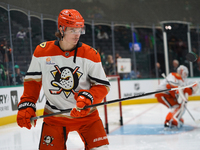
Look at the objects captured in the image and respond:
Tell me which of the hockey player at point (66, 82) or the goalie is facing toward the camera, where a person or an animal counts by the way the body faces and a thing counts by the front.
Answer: the hockey player

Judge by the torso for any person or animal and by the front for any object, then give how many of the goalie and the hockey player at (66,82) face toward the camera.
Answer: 1

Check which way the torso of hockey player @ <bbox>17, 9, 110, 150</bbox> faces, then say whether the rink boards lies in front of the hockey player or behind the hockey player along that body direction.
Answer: behind

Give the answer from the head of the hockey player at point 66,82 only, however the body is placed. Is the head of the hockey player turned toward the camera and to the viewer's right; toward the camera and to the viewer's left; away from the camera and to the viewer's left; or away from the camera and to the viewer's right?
toward the camera and to the viewer's right

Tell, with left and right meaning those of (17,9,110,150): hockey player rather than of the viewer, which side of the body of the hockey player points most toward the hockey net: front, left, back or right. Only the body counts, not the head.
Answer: back

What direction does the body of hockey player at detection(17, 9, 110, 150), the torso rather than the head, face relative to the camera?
toward the camera

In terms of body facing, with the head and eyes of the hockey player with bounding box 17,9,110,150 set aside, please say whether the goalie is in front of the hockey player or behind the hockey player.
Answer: behind
